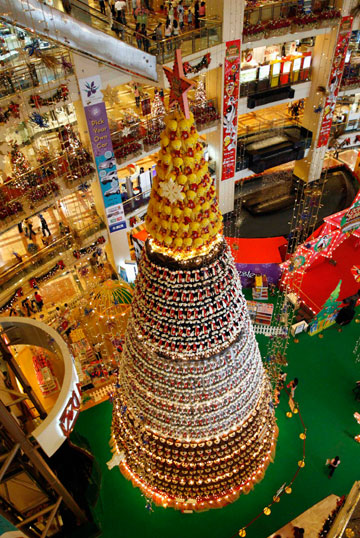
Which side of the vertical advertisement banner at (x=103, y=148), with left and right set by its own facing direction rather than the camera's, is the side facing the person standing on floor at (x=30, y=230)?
right

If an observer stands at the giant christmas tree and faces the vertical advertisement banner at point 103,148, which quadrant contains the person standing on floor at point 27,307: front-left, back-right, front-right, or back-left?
front-left

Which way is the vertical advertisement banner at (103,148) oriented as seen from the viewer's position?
toward the camera

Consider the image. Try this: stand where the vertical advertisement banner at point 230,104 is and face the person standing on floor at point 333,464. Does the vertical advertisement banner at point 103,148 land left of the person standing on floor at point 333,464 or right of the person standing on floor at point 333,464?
right

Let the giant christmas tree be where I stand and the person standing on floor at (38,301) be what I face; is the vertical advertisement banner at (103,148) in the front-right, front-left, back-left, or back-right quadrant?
front-right

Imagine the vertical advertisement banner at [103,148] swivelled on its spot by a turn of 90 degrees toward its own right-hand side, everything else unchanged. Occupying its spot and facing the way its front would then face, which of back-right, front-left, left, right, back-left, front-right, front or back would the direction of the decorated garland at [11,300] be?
front-left

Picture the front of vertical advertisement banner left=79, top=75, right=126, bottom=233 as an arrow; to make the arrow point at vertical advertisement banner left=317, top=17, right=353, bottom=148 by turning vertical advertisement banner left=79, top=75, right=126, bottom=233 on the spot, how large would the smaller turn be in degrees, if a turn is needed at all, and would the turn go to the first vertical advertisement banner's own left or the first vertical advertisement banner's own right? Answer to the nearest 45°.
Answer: approximately 90° to the first vertical advertisement banner's own left

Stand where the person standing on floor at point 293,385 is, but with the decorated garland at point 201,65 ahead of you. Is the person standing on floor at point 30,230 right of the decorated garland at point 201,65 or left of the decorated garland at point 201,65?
left

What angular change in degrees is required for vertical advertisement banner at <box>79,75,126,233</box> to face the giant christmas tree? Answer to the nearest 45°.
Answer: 0° — it already faces it
